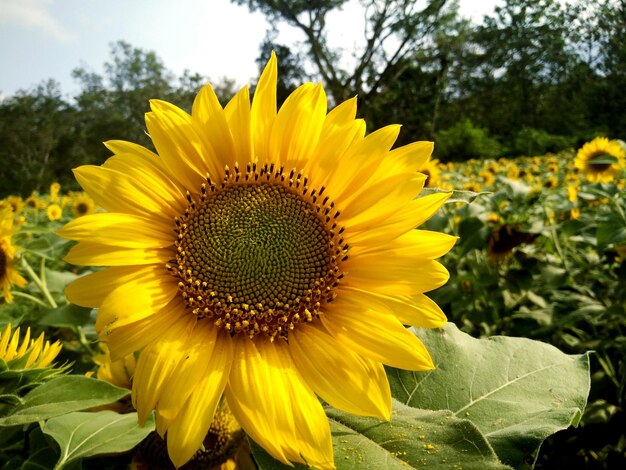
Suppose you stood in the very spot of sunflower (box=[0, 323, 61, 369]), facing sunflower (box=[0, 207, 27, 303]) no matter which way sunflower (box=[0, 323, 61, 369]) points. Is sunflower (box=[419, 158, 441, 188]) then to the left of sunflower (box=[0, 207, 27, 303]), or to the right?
right

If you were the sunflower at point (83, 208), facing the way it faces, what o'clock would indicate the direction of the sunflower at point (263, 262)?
the sunflower at point (263, 262) is roughly at 12 o'clock from the sunflower at point (83, 208).

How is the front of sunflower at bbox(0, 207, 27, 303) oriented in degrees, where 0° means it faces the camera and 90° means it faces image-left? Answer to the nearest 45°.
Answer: approximately 0°

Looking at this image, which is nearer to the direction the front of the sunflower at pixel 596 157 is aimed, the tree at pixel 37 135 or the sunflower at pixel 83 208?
the sunflower

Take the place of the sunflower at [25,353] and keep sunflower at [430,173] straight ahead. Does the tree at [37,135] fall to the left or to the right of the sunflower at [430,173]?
left

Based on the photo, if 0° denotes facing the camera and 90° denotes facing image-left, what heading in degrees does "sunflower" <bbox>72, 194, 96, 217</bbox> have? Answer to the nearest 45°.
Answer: approximately 0°

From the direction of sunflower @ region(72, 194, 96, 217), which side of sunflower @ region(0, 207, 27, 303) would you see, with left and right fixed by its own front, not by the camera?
back

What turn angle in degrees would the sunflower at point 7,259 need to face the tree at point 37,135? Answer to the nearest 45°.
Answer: approximately 180°

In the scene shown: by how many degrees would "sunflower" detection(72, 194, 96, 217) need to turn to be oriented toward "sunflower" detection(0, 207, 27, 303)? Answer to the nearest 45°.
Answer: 0° — it already faces it

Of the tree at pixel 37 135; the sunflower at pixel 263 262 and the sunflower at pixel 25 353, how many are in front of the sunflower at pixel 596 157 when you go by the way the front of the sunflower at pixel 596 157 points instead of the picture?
2
